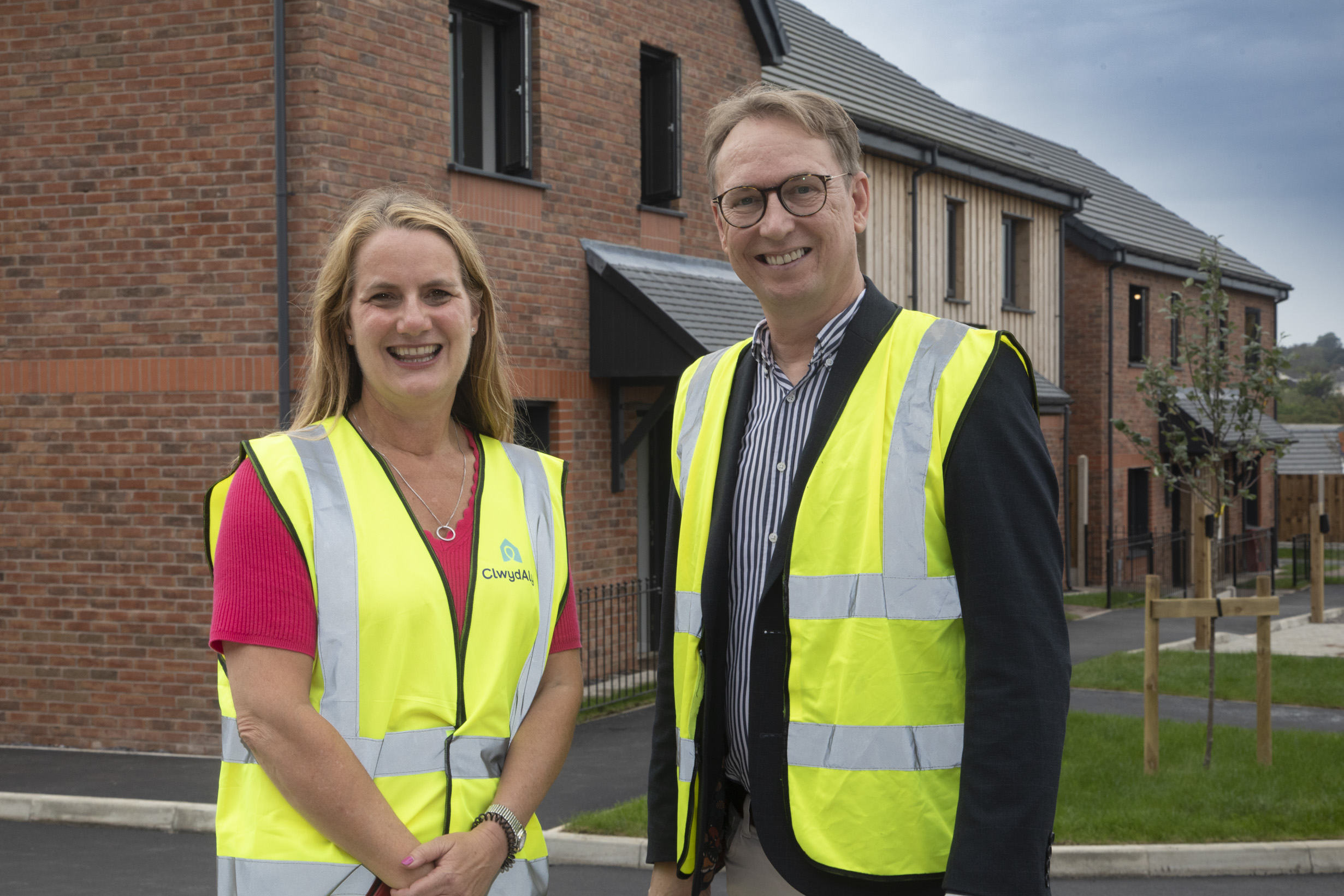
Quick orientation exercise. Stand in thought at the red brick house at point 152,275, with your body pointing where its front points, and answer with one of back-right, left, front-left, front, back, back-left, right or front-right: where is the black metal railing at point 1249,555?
left

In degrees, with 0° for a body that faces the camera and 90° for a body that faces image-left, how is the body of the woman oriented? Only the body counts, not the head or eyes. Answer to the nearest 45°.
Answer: approximately 315°

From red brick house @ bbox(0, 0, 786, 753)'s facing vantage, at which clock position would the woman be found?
The woman is roughly at 1 o'clock from the red brick house.

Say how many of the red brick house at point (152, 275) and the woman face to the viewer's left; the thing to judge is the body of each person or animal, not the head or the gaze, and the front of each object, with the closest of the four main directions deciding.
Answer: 0

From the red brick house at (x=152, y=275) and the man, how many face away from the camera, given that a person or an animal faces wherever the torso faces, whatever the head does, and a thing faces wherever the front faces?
0

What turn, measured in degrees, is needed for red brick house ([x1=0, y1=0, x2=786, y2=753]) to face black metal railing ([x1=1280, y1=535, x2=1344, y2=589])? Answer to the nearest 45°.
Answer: approximately 90° to its left

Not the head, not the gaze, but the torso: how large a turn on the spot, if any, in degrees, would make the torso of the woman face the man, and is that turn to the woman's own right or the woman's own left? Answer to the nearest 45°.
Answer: approximately 45° to the woman's own left

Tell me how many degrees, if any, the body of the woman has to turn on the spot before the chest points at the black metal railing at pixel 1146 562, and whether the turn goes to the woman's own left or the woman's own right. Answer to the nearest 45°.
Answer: approximately 90° to the woman's own left

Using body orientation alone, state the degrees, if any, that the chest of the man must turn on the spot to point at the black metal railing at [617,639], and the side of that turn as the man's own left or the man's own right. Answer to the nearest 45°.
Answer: approximately 135° to the man's own right

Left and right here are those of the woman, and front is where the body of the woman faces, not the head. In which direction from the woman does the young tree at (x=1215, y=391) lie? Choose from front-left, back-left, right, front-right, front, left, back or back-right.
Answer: left
